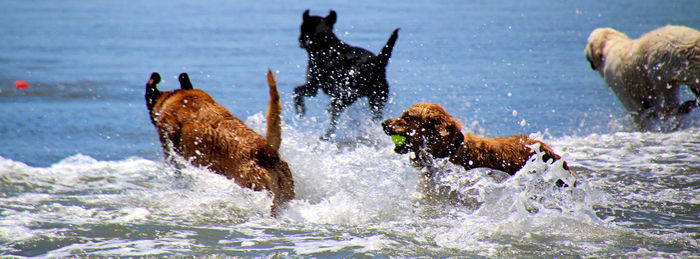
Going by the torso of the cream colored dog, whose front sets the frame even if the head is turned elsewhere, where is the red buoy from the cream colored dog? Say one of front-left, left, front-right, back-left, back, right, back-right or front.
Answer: front

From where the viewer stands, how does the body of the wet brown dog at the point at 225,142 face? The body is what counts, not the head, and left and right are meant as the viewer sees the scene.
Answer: facing away from the viewer and to the left of the viewer

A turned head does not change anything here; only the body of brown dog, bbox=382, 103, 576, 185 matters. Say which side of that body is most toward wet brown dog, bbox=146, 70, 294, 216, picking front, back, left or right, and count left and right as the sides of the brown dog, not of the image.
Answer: front

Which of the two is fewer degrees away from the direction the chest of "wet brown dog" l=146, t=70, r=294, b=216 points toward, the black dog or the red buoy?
the red buoy

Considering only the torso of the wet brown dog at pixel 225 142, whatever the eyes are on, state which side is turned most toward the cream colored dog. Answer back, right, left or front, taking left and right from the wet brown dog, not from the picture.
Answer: right

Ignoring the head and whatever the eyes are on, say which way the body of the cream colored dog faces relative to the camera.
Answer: to the viewer's left

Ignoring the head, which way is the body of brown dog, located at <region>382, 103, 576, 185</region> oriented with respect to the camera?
to the viewer's left

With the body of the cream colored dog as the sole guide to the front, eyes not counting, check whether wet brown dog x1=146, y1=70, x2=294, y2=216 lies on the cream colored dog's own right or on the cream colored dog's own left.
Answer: on the cream colored dog's own left

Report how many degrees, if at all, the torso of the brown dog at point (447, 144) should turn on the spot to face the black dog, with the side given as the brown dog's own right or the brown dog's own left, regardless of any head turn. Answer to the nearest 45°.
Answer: approximately 45° to the brown dog's own right

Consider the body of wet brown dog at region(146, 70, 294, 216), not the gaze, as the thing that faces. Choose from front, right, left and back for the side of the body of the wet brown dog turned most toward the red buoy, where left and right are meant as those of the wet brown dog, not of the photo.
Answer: front

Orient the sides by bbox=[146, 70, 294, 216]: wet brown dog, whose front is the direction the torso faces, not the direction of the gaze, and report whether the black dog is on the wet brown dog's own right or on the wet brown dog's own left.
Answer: on the wet brown dog's own right

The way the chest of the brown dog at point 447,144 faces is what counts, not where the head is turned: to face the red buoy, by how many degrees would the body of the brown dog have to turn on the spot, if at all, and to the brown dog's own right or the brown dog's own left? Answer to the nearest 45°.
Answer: approximately 45° to the brown dog's own right

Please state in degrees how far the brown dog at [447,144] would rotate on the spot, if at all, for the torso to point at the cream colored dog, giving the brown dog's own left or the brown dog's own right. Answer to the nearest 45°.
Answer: approximately 135° to the brown dog's own right

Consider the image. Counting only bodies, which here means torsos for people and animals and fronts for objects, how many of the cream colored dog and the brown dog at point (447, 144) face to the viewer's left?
2
